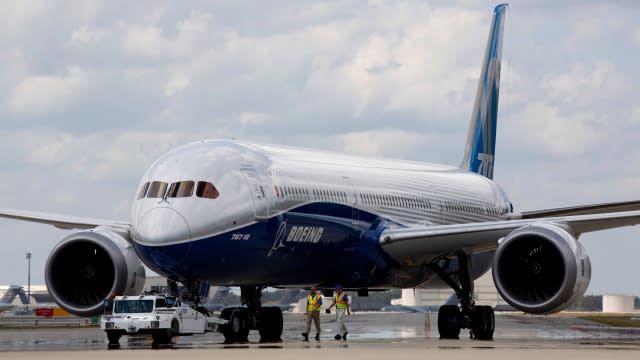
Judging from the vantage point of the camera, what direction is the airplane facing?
facing the viewer and to the left of the viewer

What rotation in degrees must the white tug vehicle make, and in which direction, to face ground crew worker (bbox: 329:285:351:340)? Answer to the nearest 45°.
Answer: approximately 180°
